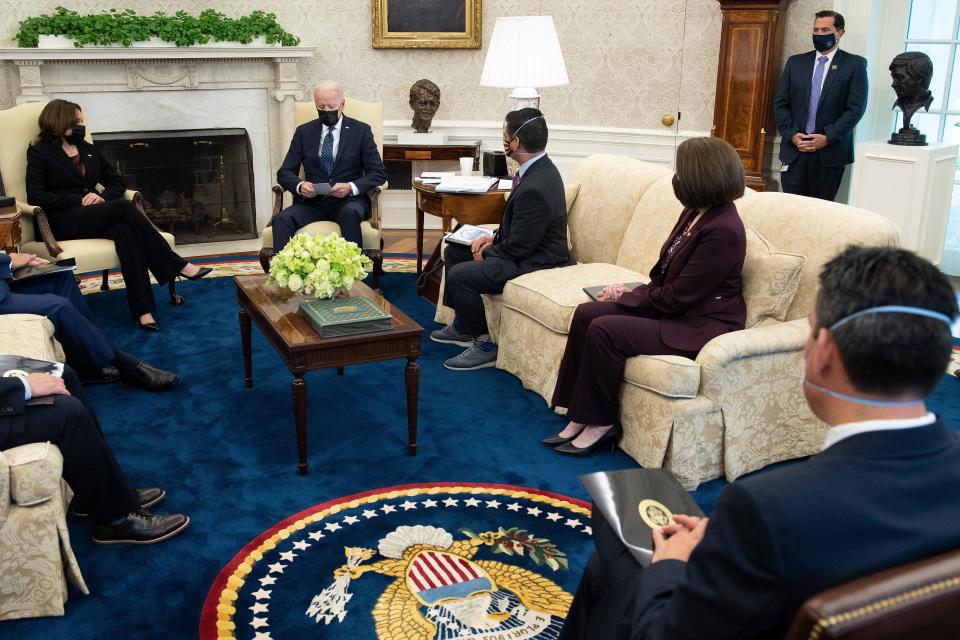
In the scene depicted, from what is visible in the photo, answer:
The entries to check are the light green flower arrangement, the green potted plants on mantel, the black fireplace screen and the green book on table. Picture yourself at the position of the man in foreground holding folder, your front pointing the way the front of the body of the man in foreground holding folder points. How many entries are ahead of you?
4

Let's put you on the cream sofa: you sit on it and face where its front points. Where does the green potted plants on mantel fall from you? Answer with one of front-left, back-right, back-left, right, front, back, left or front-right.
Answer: right

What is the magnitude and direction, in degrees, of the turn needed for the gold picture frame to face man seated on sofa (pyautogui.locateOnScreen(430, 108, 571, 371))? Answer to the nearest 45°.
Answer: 0° — it already faces them

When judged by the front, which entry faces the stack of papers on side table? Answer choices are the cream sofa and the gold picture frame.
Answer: the gold picture frame

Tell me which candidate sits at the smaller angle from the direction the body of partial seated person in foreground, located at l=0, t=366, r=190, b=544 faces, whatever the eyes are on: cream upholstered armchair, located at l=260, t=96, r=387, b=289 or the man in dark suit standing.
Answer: the man in dark suit standing

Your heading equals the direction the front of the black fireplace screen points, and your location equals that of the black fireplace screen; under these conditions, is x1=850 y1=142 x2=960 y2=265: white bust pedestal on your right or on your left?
on your left

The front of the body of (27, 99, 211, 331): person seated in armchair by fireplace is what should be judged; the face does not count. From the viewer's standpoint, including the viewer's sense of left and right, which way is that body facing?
facing the viewer and to the right of the viewer

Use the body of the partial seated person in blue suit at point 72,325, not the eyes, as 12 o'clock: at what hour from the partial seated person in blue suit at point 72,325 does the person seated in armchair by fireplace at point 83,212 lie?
the person seated in armchair by fireplace at point 83,212 is roughly at 9 o'clock from the partial seated person in blue suit at point 72,325.

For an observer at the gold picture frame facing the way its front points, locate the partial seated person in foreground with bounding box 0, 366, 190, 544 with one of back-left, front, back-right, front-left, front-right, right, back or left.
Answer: front

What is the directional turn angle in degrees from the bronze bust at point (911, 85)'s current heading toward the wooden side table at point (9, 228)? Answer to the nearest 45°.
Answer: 0° — it already faces it

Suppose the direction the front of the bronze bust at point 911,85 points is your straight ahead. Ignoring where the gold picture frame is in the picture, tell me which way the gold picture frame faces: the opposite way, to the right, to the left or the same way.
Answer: to the left

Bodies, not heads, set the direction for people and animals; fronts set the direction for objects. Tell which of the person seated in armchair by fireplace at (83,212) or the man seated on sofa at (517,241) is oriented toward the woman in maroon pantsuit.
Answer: the person seated in armchair by fireplace

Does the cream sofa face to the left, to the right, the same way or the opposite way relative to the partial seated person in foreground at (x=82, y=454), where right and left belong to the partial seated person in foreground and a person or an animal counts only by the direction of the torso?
the opposite way

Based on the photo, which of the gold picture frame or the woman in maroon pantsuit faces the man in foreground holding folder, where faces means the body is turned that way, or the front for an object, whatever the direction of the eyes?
the gold picture frame

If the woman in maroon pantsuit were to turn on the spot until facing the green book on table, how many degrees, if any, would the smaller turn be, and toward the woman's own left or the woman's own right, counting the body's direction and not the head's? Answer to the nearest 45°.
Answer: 0° — they already face it

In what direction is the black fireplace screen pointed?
toward the camera

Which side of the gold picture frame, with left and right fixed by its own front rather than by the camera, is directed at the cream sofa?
front

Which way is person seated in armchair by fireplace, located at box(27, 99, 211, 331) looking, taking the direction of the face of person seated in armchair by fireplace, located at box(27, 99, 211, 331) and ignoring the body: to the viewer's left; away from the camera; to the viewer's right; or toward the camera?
to the viewer's right

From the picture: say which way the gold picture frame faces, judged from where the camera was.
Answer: facing the viewer

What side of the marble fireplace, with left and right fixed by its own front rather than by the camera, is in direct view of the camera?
front

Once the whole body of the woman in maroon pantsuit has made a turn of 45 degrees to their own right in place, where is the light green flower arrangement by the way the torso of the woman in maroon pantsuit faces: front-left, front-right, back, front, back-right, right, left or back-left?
front-left

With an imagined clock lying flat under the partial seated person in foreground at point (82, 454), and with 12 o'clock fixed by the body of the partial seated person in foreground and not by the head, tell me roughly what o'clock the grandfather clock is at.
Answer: The grandfather clock is roughly at 11 o'clock from the partial seated person in foreground.

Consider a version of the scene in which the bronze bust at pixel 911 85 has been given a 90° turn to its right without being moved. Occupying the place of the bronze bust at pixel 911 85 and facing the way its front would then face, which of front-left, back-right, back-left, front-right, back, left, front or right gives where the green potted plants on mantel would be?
front-left
